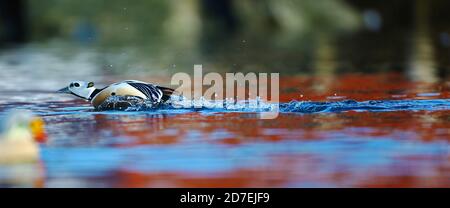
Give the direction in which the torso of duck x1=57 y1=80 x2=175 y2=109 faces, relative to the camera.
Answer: to the viewer's left
